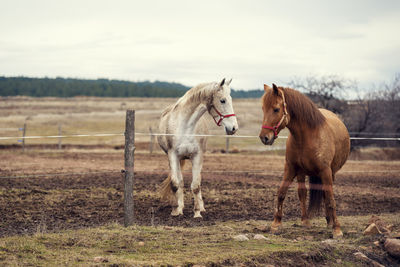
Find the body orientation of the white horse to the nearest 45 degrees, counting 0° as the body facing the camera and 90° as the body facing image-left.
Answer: approximately 0°

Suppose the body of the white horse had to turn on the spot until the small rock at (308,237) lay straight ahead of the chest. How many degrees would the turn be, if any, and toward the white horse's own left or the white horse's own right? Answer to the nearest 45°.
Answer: approximately 45° to the white horse's own left

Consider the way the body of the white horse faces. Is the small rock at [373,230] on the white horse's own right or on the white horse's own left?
on the white horse's own left

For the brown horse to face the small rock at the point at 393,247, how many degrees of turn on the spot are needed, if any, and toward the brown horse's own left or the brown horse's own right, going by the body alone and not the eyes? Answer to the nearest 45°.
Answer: approximately 90° to the brown horse's own left
